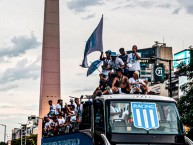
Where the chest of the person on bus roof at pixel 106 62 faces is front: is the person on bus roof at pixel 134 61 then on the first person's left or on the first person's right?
on the first person's left

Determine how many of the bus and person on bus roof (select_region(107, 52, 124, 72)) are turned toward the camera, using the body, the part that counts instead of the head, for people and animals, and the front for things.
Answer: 2

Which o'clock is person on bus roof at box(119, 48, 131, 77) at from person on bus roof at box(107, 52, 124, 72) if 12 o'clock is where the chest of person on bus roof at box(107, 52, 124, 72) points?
person on bus roof at box(119, 48, 131, 77) is roughly at 9 o'clock from person on bus roof at box(107, 52, 124, 72).

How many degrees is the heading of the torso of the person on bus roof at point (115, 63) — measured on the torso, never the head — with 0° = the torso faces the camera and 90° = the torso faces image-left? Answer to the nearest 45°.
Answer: approximately 0°
